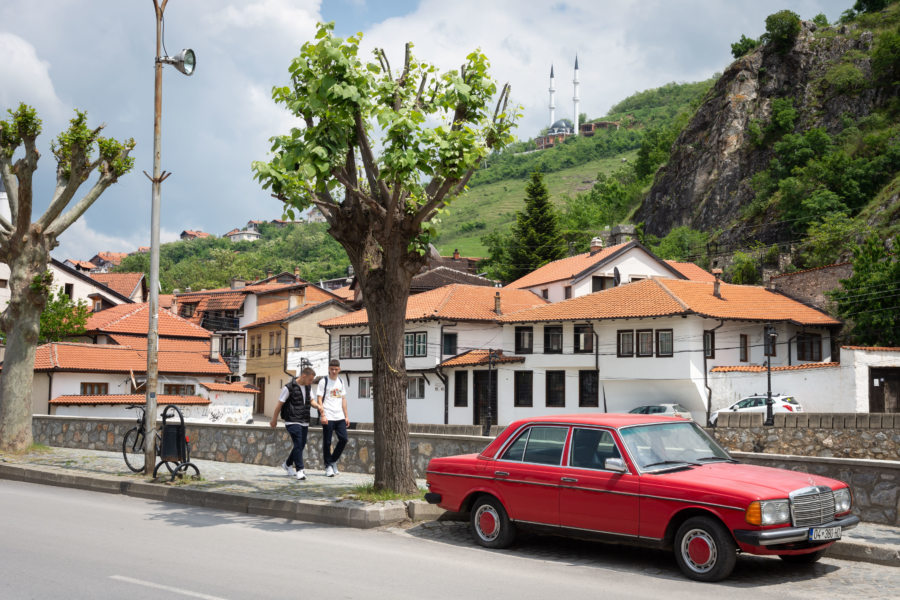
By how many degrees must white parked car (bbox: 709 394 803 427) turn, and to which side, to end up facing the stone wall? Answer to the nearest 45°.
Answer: approximately 90° to its left

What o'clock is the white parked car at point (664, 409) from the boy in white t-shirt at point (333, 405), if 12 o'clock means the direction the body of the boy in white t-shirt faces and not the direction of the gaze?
The white parked car is roughly at 7 o'clock from the boy in white t-shirt.

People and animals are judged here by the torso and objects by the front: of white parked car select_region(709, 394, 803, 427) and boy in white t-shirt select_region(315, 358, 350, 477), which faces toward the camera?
the boy in white t-shirt

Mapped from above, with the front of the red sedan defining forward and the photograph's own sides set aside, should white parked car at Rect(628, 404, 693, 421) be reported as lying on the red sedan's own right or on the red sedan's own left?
on the red sedan's own left

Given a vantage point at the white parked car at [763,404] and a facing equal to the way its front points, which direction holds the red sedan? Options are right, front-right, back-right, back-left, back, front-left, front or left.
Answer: left

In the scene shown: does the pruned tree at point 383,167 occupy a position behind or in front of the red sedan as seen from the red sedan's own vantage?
behind

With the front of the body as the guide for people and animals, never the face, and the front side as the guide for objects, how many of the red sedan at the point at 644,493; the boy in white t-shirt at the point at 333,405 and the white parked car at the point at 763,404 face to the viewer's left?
1

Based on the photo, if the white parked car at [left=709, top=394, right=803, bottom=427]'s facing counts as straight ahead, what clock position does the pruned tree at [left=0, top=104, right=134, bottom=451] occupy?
The pruned tree is roughly at 10 o'clock from the white parked car.

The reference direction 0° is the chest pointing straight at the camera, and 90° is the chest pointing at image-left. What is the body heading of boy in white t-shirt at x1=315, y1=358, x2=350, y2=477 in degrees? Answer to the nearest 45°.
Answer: approximately 0°

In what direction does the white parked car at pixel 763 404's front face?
to the viewer's left

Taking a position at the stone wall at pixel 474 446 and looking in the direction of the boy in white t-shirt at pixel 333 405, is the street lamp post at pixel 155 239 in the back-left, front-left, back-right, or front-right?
front-right

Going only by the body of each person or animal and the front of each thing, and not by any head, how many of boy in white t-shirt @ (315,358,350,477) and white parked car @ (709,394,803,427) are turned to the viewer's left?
1

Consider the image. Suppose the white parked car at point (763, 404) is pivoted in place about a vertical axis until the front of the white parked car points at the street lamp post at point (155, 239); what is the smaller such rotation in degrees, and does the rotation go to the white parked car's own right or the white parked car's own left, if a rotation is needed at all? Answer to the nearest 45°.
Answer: approximately 90° to the white parked car's own left

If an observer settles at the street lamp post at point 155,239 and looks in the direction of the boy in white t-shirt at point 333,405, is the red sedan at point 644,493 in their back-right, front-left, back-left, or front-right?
front-right
